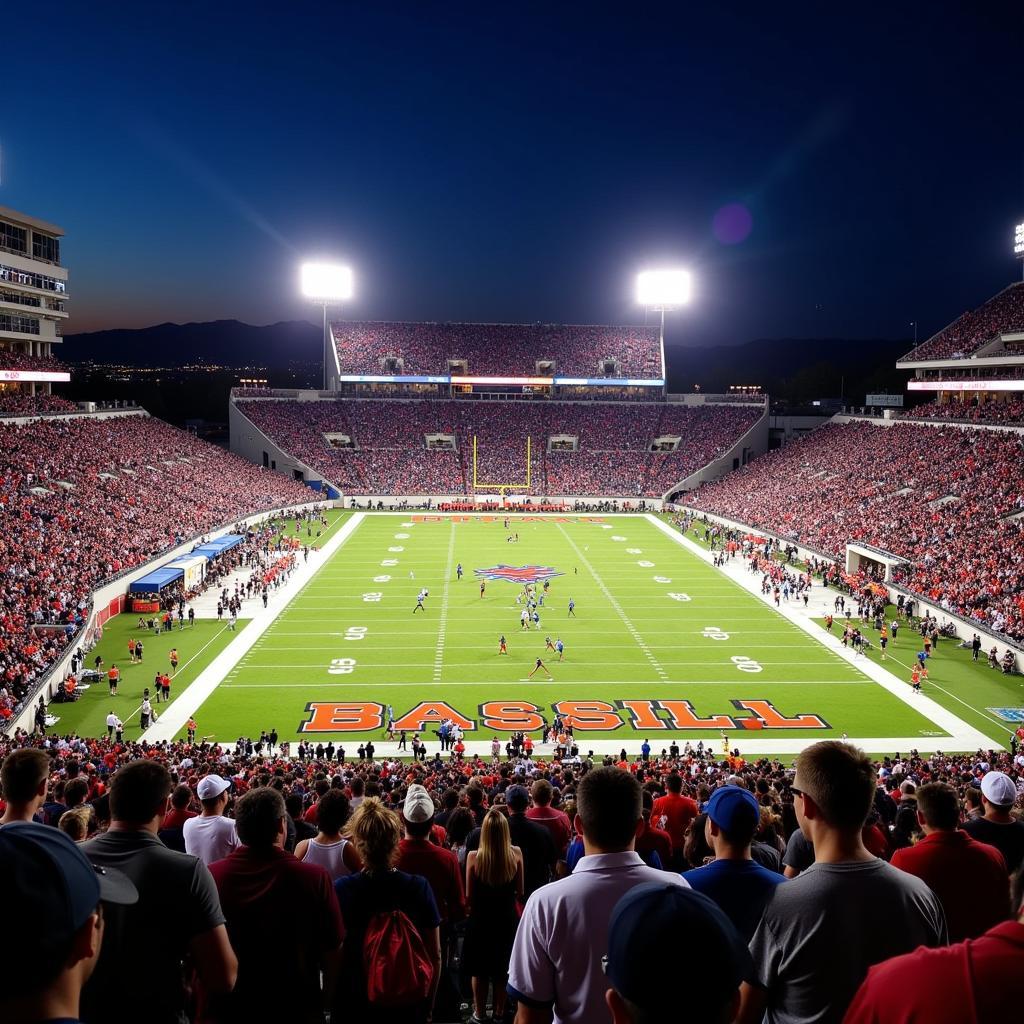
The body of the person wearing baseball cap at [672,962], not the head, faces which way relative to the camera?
away from the camera

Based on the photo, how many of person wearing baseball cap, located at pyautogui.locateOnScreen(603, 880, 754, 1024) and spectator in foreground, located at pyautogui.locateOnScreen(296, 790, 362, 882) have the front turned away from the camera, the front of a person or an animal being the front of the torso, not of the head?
2

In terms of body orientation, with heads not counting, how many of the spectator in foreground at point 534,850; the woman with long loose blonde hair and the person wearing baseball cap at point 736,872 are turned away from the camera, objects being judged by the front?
3

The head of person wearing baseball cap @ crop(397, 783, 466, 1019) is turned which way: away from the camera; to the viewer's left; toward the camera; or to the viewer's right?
away from the camera

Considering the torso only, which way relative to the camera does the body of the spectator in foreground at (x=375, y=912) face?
away from the camera

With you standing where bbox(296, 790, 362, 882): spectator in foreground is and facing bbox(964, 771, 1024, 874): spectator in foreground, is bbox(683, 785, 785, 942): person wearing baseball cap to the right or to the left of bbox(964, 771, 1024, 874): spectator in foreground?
right

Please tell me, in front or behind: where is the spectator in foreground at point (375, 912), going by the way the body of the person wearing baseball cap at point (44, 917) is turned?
in front

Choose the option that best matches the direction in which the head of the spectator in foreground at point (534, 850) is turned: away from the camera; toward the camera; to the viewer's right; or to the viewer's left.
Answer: away from the camera

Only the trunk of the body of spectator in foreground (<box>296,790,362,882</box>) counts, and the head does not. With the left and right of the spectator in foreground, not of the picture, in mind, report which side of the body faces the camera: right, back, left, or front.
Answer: back

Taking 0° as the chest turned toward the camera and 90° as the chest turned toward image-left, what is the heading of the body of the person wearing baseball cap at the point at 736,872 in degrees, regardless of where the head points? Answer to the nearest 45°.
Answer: approximately 180°

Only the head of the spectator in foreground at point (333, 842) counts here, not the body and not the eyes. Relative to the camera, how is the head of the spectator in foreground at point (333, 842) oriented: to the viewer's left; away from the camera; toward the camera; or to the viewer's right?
away from the camera

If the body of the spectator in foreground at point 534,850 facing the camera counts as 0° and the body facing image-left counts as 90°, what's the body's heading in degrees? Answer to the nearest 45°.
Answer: approximately 180°

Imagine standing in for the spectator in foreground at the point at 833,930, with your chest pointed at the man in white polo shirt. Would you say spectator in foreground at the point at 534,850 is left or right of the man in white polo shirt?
right

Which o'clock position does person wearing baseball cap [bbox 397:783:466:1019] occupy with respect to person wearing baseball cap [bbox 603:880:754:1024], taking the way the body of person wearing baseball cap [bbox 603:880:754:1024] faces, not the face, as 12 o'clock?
person wearing baseball cap [bbox 397:783:466:1019] is roughly at 11 o'clock from person wearing baseball cap [bbox 603:880:754:1024].

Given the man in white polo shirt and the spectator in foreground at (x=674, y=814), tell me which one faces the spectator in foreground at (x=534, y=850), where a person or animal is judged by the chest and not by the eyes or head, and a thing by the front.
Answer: the man in white polo shirt

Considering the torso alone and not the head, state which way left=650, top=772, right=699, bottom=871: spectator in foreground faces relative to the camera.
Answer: away from the camera
